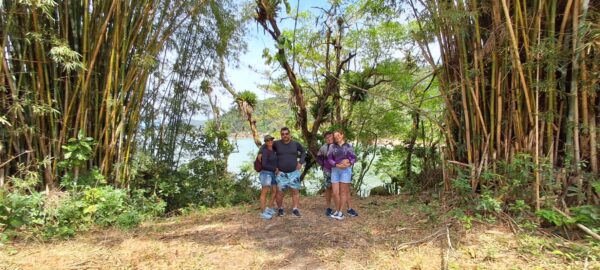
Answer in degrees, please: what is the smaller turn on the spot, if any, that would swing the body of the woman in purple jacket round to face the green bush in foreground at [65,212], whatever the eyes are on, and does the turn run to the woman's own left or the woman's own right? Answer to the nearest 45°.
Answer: approximately 90° to the woman's own right

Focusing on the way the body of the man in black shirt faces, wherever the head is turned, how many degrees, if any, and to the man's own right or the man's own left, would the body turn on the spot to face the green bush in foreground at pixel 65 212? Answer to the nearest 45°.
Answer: approximately 90° to the man's own right

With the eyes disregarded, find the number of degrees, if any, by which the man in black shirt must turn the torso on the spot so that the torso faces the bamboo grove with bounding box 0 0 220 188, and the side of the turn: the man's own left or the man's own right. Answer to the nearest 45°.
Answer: approximately 90° to the man's own right

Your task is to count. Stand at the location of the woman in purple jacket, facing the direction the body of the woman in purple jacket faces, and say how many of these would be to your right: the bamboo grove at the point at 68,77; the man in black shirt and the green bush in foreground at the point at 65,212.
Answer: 3

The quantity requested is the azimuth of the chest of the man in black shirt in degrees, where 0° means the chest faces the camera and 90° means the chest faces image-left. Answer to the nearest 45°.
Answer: approximately 0°

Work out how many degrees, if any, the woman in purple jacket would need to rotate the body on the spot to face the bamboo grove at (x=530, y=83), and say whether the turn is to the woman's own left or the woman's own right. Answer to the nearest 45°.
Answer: approximately 90° to the woman's own left

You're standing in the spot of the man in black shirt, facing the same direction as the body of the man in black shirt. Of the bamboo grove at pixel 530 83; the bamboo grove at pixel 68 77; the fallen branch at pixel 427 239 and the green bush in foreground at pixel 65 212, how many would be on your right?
2

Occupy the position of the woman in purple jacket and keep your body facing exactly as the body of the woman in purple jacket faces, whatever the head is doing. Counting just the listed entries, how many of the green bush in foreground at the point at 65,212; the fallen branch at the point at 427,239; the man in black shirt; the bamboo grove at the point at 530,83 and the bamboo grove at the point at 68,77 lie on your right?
3

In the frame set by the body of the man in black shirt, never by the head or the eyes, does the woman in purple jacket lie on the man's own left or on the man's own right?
on the man's own left

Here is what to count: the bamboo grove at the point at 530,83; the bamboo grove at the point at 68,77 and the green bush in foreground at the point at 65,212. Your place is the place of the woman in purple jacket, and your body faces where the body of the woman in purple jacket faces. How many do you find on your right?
2

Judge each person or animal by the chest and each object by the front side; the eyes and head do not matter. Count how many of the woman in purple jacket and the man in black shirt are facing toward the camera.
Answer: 2
